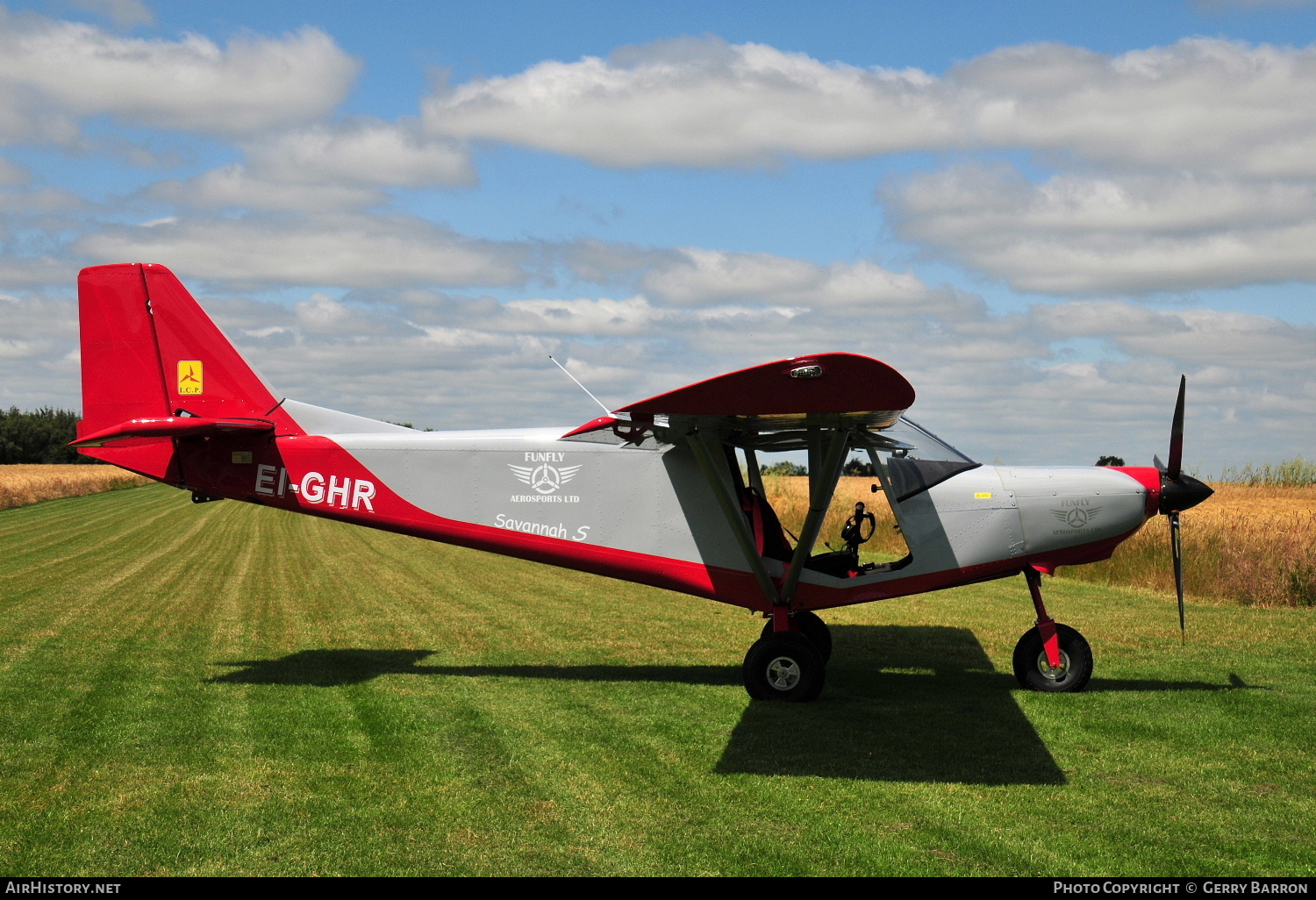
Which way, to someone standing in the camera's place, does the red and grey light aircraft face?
facing to the right of the viewer
